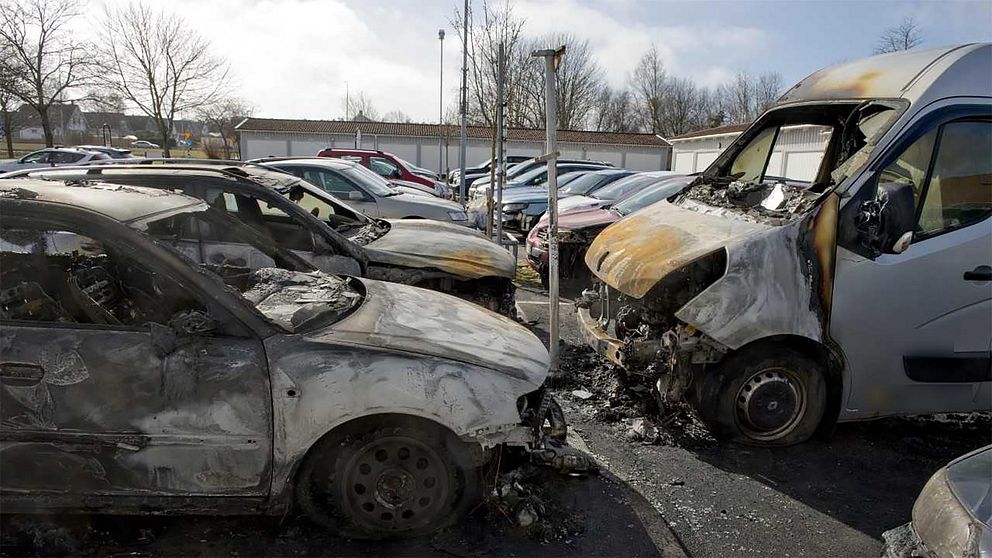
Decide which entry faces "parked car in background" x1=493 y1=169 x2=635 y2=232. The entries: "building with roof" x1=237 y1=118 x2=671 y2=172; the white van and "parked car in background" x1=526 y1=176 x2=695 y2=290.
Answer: the building with roof

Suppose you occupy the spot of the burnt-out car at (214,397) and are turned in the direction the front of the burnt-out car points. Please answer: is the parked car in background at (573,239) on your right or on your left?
on your left

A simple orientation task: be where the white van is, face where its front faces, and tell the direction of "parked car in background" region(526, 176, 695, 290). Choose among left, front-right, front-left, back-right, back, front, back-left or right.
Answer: right

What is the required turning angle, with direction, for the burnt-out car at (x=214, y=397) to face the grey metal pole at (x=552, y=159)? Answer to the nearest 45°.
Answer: approximately 45° to its left

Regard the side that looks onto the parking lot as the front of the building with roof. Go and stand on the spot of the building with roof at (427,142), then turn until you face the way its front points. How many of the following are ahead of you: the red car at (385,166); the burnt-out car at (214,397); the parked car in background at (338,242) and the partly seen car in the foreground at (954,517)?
4

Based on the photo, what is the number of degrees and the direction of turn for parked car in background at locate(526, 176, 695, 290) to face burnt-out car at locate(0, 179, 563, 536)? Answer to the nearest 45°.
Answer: approximately 45° to its left

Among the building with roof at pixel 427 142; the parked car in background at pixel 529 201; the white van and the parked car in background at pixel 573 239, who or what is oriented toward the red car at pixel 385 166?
the building with roof

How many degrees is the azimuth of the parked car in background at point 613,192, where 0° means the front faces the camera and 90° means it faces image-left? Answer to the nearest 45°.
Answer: approximately 45°

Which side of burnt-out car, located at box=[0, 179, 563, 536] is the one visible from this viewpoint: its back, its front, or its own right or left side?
right

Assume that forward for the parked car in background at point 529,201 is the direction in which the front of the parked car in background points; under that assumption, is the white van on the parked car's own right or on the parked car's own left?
on the parked car's own left

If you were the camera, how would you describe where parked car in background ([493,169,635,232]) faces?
facing the viewer and to the left of the viewer

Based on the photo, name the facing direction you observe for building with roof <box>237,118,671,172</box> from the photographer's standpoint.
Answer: facing the viewer

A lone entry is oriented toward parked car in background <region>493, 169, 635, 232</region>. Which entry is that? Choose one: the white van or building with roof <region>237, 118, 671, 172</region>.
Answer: the building with roof

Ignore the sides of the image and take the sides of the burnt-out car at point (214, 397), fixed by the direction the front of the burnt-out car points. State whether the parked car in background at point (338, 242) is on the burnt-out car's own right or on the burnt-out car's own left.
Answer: on the burnt-out car's own left

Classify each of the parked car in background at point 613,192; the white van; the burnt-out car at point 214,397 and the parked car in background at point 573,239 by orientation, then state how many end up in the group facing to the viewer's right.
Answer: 1

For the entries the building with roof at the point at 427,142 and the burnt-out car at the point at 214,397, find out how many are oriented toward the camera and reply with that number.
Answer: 1
